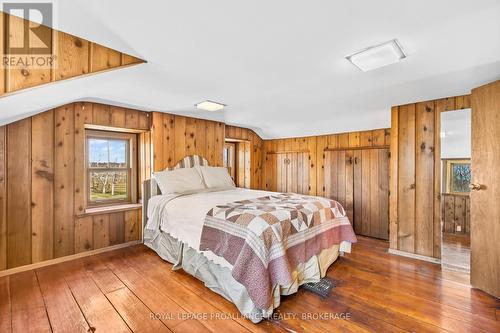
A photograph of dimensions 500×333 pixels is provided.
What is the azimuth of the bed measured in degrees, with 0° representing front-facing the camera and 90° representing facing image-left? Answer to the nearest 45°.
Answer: approximately 315°

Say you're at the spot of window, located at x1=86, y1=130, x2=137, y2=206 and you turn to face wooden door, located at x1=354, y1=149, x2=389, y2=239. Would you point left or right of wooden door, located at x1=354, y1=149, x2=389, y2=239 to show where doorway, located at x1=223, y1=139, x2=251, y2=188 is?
left

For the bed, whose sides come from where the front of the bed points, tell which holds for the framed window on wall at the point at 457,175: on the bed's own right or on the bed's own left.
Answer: on the bed's own left

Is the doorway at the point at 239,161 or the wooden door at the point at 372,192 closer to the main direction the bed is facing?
the wooden door

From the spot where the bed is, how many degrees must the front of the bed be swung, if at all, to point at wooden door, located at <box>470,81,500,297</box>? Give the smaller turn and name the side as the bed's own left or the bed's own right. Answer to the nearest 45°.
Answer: approximately 45° to the bed's own left

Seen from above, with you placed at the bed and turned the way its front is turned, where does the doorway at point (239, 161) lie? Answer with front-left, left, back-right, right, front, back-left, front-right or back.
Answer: back-left

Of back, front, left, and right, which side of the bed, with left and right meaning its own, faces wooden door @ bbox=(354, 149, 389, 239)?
left

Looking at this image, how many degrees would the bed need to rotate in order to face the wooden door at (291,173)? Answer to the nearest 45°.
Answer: approximately 135° to its left
